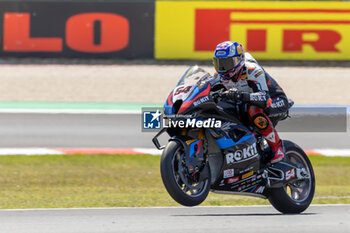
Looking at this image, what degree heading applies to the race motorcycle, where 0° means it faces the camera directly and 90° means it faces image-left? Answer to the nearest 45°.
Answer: approximately 45°

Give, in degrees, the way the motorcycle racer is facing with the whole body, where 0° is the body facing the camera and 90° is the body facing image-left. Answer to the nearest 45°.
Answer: approximately 45°
